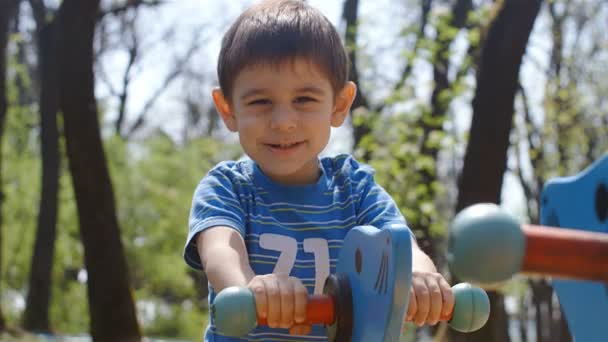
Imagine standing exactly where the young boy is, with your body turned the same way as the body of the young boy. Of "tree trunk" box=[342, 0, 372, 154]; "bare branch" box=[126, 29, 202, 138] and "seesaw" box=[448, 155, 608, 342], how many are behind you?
2

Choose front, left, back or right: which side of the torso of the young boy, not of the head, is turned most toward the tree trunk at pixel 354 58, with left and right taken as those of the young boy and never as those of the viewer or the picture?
back

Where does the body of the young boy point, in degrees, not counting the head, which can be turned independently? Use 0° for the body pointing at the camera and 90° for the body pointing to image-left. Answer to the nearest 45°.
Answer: approximately 0°

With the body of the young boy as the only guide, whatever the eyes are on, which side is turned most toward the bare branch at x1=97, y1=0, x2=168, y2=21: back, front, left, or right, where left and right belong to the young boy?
back

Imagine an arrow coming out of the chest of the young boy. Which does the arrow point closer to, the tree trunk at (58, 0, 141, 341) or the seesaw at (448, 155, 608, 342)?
the seesaw

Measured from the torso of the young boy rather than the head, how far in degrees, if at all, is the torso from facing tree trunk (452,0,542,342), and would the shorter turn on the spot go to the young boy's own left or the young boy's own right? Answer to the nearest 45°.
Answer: approximately 180°

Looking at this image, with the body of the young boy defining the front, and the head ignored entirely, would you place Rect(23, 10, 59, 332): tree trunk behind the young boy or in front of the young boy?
behind

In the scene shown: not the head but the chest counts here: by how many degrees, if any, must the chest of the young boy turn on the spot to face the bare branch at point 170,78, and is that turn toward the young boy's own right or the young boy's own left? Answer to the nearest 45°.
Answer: approximately 180°
